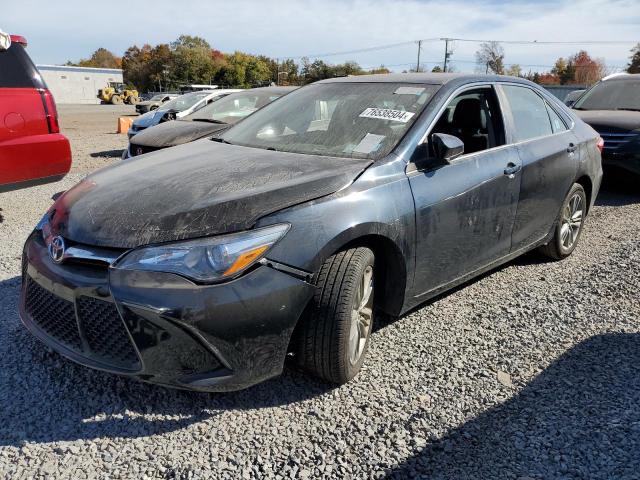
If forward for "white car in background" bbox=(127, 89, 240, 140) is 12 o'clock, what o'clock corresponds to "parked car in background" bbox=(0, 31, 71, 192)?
The parked car in background is roughly at 11 o'clock from the white car in background.

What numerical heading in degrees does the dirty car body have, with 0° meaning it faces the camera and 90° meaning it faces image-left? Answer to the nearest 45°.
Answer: approximately 45°

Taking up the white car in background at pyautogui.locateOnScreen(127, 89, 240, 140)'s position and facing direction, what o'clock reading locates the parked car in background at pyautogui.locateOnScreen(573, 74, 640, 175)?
The parked car in background is roughly at 9 o'clock from the white car in background.

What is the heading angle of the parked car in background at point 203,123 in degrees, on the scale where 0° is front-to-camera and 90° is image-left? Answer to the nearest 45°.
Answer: approximately 45°

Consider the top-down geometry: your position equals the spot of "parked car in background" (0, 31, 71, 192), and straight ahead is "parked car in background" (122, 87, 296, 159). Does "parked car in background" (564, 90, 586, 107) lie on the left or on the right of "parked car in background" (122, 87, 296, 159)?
right

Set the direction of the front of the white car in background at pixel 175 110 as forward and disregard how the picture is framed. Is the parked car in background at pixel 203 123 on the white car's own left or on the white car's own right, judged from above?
on the white car's own left

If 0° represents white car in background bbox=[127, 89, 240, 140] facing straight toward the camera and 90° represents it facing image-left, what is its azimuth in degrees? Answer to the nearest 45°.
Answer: approximately 45°

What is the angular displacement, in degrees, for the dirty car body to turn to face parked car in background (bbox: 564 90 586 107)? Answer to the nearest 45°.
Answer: approximately 180°

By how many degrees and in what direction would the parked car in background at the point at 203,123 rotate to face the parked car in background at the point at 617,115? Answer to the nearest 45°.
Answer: approximately 135° to its left

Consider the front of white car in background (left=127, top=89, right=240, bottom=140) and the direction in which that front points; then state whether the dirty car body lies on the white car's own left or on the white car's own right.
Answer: on the white car's own left
